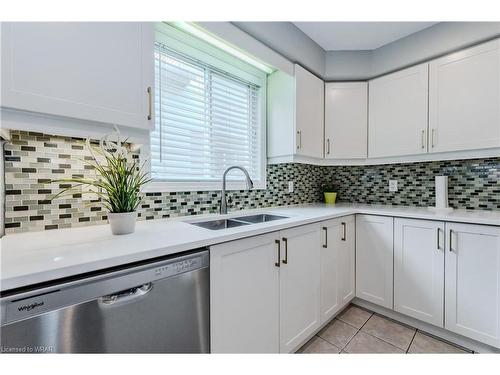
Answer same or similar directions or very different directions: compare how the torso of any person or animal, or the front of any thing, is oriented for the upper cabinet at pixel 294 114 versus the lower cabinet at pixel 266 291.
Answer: same or similar directions

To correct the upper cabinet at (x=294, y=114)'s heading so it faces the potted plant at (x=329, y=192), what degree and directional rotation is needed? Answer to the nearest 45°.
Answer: approximately 90° to its left

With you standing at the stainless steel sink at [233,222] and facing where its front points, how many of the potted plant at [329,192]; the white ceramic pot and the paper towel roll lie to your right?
1

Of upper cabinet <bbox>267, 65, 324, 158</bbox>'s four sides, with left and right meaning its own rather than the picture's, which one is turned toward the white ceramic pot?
right

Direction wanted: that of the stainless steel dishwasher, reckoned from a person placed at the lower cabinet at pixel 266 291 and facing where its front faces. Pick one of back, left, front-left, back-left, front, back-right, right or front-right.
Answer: right

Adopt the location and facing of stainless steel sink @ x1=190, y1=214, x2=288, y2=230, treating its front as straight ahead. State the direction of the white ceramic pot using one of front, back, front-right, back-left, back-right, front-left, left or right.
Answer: right

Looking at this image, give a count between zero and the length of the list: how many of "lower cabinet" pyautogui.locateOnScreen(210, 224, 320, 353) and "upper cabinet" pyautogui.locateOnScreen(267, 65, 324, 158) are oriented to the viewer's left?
0

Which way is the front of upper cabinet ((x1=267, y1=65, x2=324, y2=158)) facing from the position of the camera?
facing the viewer and to the right of the viewer

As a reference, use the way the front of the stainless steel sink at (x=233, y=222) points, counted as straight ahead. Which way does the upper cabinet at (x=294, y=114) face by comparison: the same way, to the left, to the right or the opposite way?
the same way

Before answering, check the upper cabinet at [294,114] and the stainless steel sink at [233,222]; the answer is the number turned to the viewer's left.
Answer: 0

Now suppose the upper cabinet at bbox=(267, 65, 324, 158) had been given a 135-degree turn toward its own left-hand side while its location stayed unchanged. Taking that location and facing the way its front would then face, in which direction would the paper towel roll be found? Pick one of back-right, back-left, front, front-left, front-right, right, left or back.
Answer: right

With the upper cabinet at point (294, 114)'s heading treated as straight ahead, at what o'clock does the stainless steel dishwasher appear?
The stainless steel dishwasher is roughly at 2 o'clock from the upper cabinet.

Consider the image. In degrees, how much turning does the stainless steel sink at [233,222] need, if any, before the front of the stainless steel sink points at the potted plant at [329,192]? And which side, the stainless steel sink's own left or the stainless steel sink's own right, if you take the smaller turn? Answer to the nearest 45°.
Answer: approximately 90° to the stainless steel sink's own left
